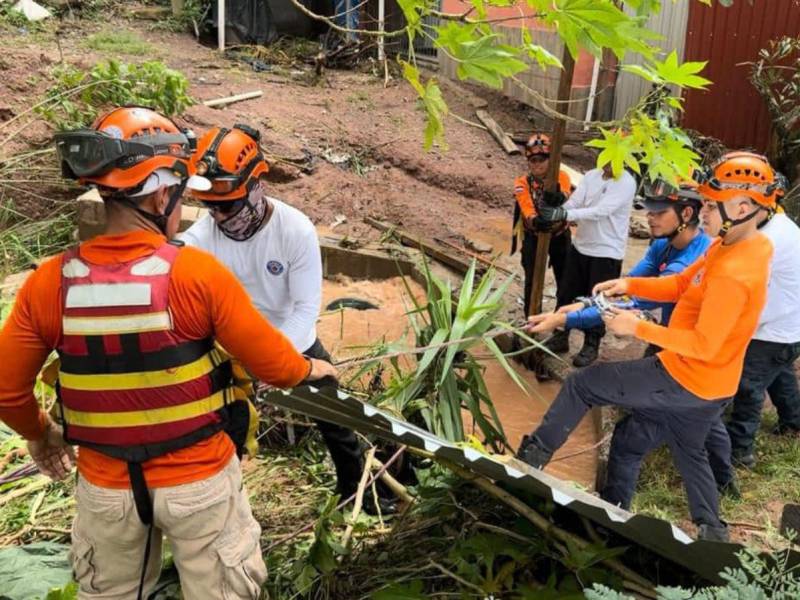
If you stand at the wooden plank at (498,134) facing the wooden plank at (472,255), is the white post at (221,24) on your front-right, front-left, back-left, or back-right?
back-right

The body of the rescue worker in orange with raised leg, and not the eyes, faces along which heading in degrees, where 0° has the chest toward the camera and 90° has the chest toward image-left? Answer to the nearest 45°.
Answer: approximately 90°

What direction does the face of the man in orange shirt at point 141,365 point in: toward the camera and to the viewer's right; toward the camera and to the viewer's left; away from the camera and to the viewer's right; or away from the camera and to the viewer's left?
away from the camera and to the viewer's right

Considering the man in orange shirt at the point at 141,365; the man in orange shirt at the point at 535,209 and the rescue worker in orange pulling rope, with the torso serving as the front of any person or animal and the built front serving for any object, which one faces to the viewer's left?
the rescue worker in orange pulling rope

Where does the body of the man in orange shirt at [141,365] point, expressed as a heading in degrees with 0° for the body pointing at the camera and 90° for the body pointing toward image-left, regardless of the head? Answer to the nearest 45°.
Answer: approximately 225°

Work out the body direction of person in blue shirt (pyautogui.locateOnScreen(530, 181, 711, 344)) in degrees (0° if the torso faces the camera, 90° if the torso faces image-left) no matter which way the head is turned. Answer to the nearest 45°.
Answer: approximately 45°

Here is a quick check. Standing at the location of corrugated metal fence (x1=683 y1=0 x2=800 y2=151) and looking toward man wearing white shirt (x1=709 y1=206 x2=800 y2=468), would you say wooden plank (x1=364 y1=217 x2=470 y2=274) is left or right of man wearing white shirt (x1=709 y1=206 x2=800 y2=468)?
right

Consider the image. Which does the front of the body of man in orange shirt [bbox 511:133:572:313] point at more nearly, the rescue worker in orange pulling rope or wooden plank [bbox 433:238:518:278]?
the rescue worker in orange pulling rope
